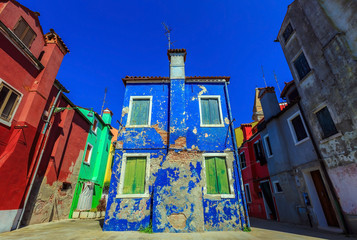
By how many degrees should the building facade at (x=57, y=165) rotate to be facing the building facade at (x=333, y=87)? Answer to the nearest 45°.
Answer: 0° — it already faces it

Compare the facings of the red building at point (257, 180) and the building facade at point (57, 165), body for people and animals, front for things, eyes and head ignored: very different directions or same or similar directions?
very different directions

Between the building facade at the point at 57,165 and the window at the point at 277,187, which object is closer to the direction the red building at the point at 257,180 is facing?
the building facade

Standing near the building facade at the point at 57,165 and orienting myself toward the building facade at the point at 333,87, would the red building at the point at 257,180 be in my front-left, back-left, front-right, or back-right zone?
front-left

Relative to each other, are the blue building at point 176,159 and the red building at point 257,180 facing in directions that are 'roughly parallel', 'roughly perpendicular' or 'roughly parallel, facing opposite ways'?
roughly perpendicular

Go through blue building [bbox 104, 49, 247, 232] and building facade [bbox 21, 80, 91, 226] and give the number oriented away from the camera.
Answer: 0

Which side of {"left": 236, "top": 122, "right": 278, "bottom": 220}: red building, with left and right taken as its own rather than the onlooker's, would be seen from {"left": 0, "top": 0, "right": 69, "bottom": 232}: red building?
front

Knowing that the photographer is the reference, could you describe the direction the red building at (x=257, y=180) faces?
facing the viewer and to the left of the viewer

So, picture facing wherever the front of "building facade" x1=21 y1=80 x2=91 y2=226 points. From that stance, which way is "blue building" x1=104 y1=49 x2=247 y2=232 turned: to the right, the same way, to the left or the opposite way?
to the right

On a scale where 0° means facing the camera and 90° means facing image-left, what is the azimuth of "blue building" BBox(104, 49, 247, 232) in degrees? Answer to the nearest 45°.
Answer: approximately 0°

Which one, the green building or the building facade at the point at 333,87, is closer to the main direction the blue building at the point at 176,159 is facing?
the building facade

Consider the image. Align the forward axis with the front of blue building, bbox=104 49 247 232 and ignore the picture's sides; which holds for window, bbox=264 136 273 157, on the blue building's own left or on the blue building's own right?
on the blue building's own left

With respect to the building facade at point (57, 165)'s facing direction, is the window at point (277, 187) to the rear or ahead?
ahead

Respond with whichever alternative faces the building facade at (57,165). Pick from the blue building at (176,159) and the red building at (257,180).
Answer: the red building

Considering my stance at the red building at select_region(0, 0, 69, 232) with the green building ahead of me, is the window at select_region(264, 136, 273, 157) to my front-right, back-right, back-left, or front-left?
front-right

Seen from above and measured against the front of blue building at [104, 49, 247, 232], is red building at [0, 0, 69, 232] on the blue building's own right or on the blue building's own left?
on the blue building's own right

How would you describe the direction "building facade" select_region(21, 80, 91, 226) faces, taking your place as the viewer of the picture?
facing the viewer and to the right of the viewer
